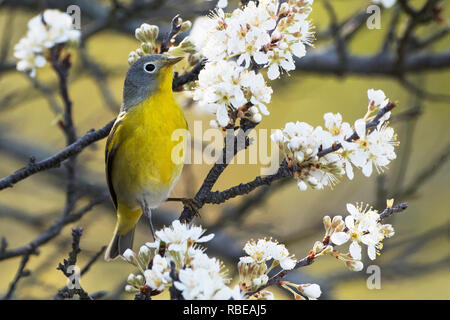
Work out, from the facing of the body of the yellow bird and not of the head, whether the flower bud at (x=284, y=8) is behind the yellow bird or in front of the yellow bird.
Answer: in front

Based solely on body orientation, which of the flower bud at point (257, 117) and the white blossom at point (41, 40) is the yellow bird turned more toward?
the flower bud

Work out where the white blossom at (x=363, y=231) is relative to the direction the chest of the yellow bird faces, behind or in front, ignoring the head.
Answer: in front

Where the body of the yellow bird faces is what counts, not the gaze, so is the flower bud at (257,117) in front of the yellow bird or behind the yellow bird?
in front

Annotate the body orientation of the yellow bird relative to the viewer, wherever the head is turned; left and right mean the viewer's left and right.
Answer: facing the viewer and to the right of the viewer
